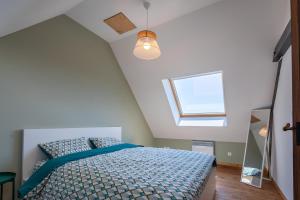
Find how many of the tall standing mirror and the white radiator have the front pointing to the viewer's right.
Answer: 0

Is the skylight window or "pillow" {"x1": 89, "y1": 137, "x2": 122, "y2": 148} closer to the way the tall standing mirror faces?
the pillow

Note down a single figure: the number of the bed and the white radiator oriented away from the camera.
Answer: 0

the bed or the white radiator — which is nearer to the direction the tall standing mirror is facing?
the bed

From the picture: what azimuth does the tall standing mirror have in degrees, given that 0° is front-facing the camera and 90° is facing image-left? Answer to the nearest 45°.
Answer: approximately 45°

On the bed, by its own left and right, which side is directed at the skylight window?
left

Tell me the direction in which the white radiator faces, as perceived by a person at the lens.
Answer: facing the viewer and to the left of the viewer

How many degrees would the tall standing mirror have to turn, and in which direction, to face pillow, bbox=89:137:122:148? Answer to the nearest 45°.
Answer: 0° — it already faces it

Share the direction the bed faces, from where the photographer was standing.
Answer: facing the viewer and to the right of the viewer

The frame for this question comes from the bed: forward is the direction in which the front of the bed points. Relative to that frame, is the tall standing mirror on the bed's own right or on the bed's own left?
on the bed's own left

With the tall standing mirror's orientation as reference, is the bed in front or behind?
in front

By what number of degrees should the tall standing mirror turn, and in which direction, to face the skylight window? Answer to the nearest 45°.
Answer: approximately 45° to its right
